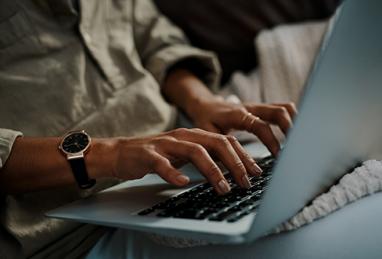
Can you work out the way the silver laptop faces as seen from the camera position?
facing away from the viewer and to the left of the viewer
